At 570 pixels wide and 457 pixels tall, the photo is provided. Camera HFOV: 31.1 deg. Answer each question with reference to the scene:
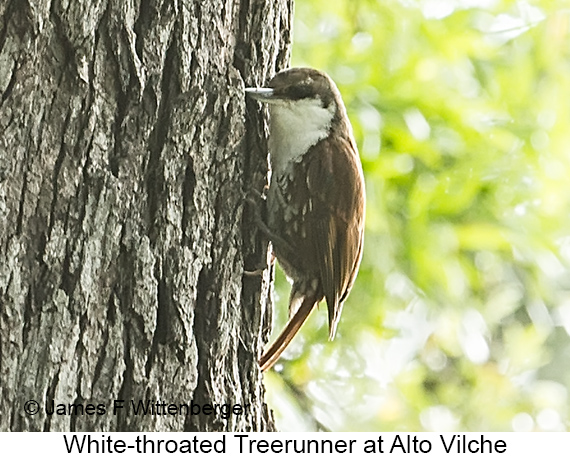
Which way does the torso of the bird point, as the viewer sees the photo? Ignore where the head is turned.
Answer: to the viewer's left

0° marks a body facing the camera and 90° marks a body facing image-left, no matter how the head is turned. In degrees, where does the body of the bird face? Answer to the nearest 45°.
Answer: approximately 90°
